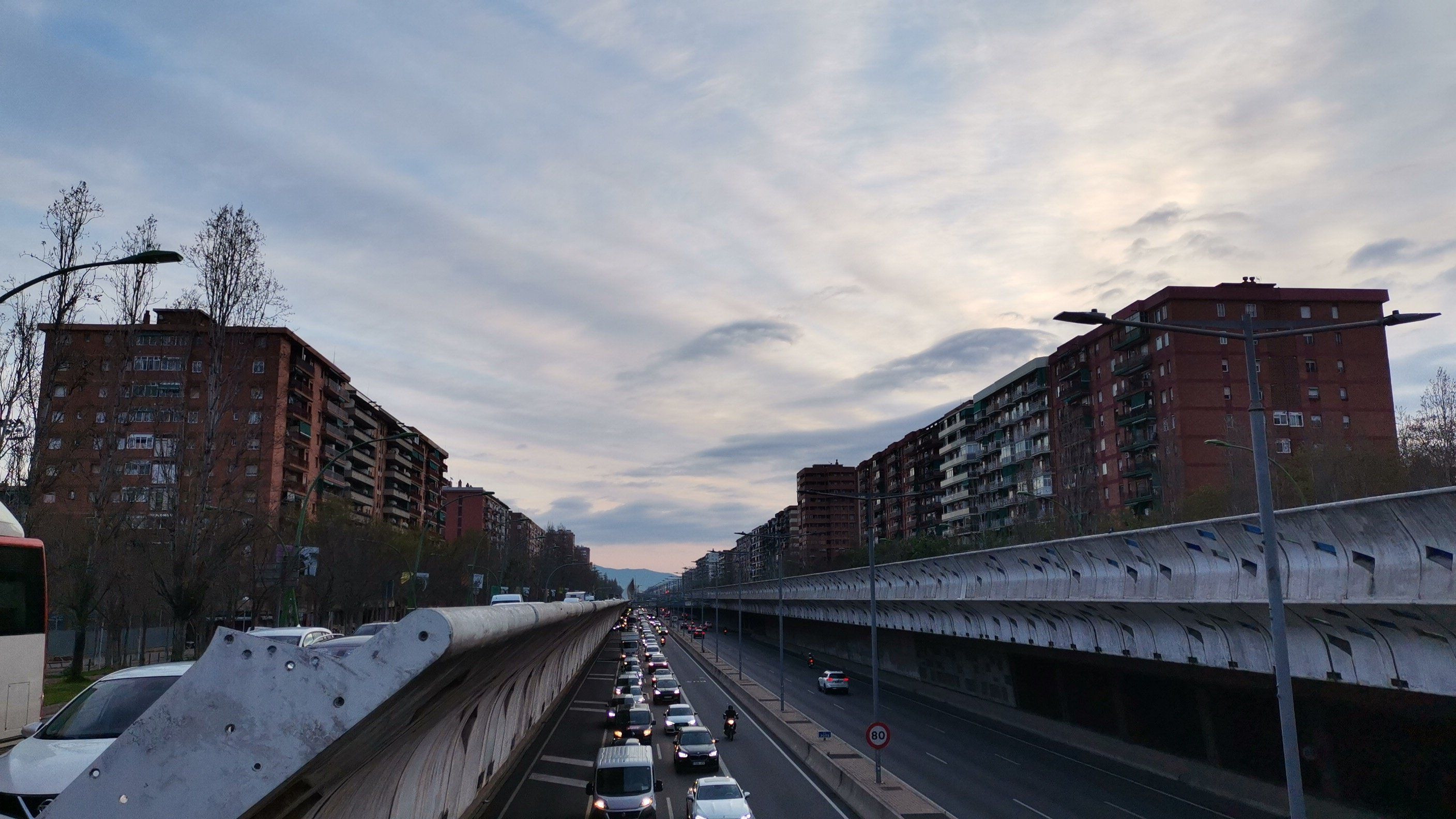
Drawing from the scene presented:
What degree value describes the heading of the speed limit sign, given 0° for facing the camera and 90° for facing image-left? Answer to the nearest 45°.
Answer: approximately 0°

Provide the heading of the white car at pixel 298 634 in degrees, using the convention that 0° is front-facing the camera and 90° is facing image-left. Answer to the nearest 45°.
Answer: approximately 45°

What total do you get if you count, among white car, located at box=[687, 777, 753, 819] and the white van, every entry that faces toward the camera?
2

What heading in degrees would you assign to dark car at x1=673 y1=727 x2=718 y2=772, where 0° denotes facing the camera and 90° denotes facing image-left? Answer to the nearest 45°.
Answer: approximately 0°
